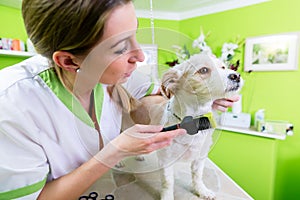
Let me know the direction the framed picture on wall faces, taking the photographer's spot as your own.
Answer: facing the viewer and to the left of the viewer

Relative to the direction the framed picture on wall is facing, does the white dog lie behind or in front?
in front

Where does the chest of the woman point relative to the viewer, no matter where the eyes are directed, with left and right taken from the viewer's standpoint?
facing the viewer and to the right of the viewer

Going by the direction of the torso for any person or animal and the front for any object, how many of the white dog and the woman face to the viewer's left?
0

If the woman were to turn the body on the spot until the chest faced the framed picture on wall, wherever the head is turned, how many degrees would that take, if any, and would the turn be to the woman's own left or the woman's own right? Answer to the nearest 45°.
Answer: approximately 90° to the woman's own left

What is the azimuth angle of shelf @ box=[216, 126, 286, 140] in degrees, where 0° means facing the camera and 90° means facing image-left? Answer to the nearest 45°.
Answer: approximately 45°

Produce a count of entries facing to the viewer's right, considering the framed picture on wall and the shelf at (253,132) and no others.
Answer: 0

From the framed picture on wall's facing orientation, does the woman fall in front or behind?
in front
